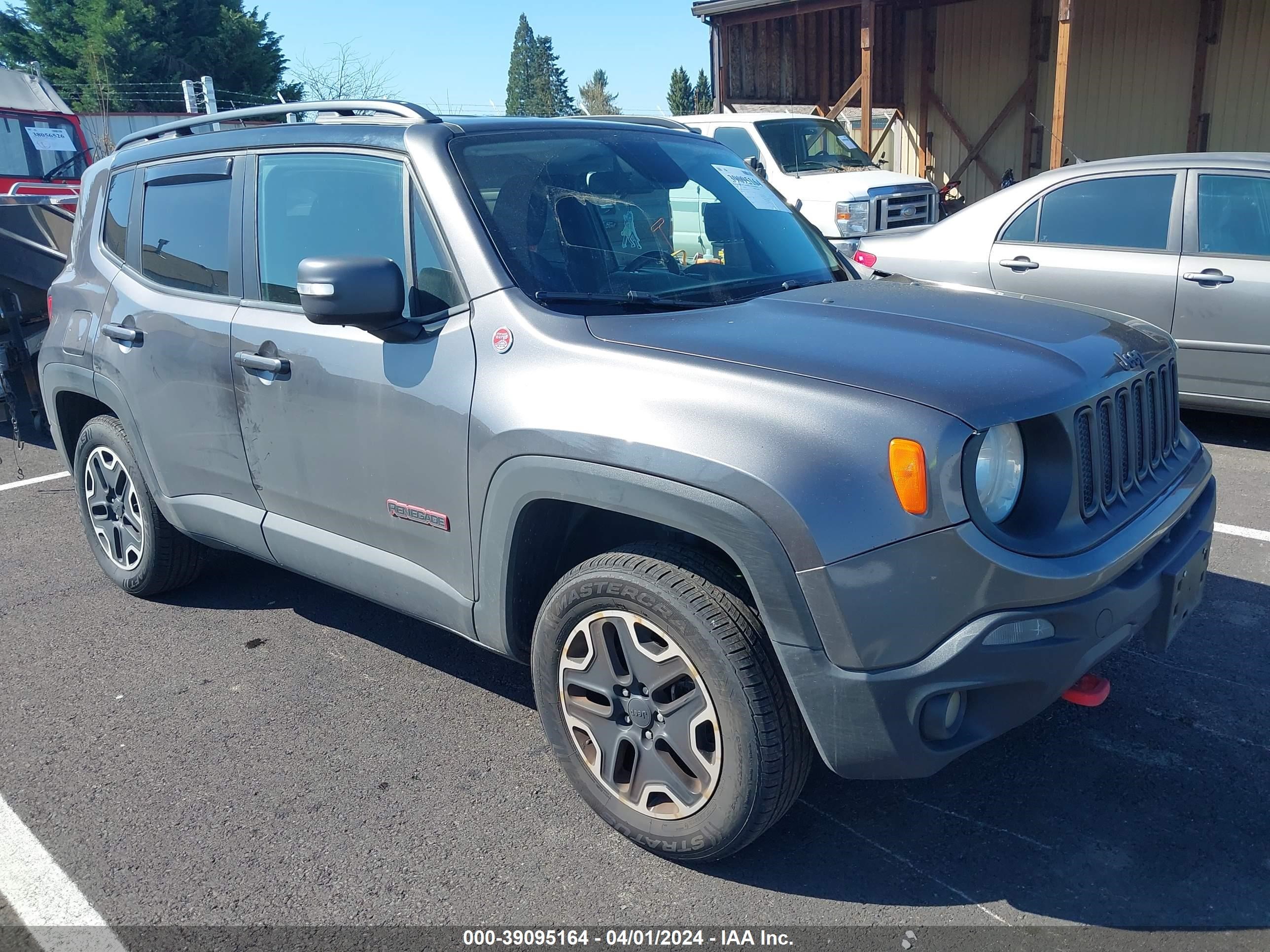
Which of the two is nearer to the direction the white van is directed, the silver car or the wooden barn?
the silver car

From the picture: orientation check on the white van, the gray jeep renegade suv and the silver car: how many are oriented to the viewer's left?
0

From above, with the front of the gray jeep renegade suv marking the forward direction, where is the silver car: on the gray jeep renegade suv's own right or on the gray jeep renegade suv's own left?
on the gray jeep renegade suv's own left

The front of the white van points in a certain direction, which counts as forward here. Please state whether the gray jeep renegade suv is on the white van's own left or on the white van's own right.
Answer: on the white van's own right

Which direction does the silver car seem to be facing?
to the viewer's right

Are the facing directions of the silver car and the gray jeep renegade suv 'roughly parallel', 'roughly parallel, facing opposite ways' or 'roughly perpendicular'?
roughly parallel

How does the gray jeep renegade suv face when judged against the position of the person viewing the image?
facing the viewer and to the right of the viewer

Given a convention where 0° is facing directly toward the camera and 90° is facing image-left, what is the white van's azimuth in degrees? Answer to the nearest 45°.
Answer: approximately 315°

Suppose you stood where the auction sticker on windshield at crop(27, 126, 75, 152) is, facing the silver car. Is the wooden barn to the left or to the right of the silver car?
left

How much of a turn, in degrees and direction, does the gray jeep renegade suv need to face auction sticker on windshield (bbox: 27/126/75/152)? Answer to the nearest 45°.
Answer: approximately 180°

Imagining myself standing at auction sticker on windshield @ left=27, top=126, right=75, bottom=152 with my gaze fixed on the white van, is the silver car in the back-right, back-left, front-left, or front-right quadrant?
front-right

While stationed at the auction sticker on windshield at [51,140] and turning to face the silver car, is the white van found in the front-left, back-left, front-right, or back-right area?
front-left
